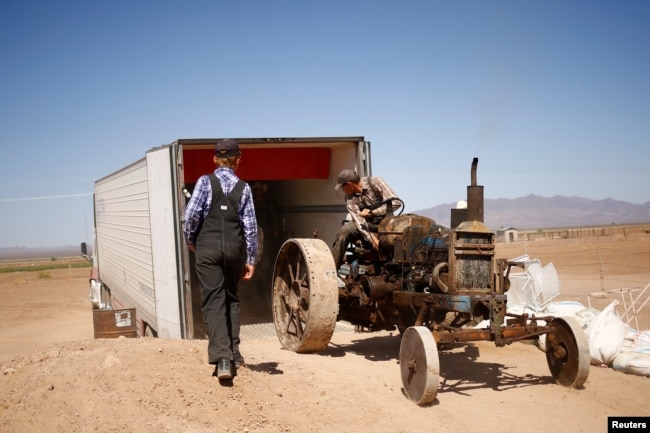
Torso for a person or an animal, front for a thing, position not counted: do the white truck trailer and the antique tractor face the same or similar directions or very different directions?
very different directions

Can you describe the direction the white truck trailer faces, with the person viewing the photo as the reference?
facing away from the viewer and to the left of the viewer

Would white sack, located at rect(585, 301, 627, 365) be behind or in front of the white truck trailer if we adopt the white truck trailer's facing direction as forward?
behind

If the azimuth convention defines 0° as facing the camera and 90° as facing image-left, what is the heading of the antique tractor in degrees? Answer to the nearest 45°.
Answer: approximately 315°

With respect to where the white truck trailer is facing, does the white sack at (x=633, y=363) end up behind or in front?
behind

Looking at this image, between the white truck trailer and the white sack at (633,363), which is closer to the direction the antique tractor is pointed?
the white sack

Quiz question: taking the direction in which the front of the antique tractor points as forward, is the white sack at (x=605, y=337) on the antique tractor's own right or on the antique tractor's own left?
on the antique tractor's own left
